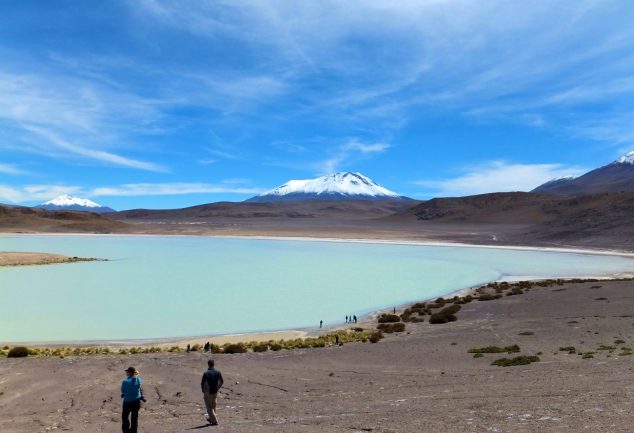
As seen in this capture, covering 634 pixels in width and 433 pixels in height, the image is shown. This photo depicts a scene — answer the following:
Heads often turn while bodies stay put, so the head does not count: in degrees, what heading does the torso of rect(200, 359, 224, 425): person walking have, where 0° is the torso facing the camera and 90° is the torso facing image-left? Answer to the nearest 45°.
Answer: approximately 180°

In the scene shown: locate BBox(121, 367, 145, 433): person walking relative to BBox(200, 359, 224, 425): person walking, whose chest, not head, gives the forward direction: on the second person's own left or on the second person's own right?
on the second person's own left

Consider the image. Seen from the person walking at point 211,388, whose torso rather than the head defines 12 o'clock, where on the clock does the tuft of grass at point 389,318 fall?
The tuft of grass is roughly at 1 o'clock from the person walking.

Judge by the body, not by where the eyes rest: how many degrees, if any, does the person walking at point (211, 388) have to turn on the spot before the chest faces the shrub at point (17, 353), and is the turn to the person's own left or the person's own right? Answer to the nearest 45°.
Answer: approximately 45° to the person's own left

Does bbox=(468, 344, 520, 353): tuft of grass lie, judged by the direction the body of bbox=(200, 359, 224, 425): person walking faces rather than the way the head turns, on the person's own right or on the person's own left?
on the person's own right

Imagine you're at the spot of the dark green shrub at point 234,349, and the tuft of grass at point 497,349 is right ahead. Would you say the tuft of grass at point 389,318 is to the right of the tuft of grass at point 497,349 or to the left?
left

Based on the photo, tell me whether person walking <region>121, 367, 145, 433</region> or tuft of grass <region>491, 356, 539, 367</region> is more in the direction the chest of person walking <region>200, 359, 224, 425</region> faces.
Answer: the tuft of grass
